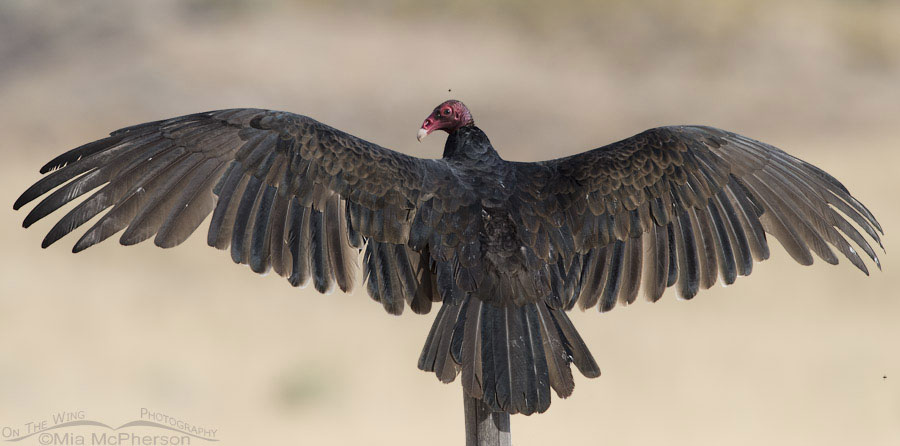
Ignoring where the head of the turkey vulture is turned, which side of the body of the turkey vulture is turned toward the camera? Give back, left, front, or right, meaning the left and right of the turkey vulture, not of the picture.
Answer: back
